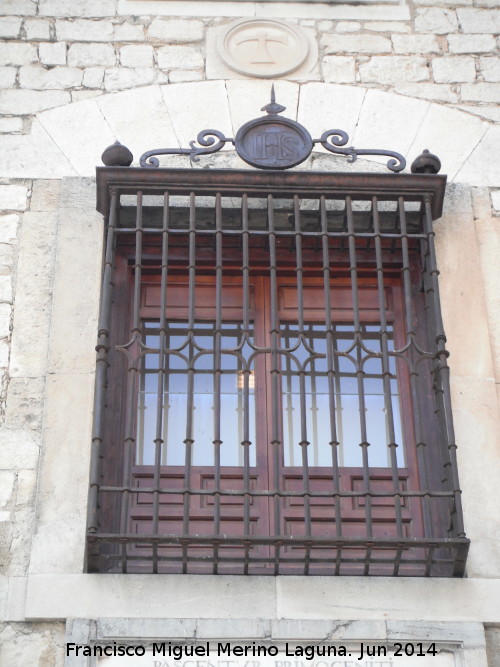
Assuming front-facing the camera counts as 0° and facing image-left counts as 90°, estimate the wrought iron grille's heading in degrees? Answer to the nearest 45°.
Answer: approximately 0°
